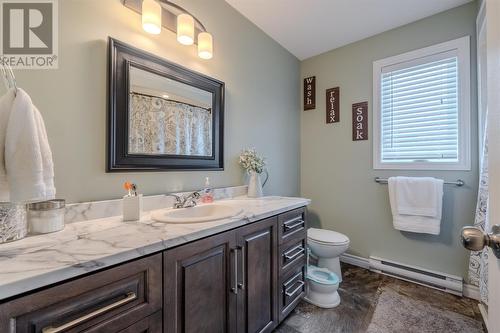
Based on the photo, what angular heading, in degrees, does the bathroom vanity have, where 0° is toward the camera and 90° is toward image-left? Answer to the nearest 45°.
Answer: approximately 315°

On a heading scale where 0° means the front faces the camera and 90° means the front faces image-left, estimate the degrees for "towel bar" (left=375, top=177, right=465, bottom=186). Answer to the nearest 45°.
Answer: approximately 0°

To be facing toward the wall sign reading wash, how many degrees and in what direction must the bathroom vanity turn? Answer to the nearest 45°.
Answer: approximately 90° to its left

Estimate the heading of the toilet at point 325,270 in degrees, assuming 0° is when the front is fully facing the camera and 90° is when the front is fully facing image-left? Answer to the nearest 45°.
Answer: approximately 315°

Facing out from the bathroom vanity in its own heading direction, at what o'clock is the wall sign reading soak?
The wall sign reading soak is roughly at 10 o'clock from the bathroom vanity.

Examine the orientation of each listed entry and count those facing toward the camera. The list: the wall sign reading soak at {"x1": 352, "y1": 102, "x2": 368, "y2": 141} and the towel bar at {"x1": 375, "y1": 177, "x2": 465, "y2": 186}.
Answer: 2

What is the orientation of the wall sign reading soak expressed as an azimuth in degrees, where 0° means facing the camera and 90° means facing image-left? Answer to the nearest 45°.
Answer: approximately 0°
